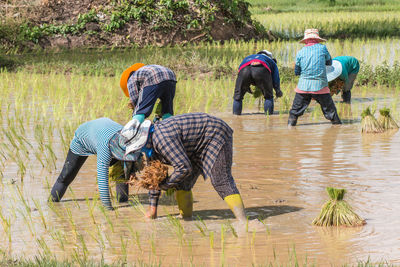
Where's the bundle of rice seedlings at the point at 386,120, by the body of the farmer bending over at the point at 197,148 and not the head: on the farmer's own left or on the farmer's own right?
on the farmer's own right

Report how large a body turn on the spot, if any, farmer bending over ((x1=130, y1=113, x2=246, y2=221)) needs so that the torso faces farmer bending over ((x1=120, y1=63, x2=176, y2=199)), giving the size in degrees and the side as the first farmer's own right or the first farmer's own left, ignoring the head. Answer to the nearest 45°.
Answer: approximately 45° to the first farmer's own right

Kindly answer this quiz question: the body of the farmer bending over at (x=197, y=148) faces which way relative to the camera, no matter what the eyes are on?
to the viewer's left

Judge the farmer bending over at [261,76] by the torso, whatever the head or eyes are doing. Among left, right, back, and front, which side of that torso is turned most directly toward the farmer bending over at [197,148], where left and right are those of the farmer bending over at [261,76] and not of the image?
back

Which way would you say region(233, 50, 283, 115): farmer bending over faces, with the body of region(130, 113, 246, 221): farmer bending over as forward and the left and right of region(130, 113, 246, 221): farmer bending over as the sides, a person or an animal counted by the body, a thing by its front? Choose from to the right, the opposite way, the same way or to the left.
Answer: to the right

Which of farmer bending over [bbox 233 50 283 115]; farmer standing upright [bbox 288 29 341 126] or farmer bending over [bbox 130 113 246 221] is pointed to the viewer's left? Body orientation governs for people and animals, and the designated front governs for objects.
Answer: farmer bending over [bbox 130 113 246 221]

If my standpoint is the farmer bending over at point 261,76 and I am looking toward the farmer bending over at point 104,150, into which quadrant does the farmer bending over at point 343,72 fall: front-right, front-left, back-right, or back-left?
back-left

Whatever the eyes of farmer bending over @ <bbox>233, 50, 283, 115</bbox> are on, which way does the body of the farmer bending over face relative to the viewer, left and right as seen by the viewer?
facing away from the viewer
